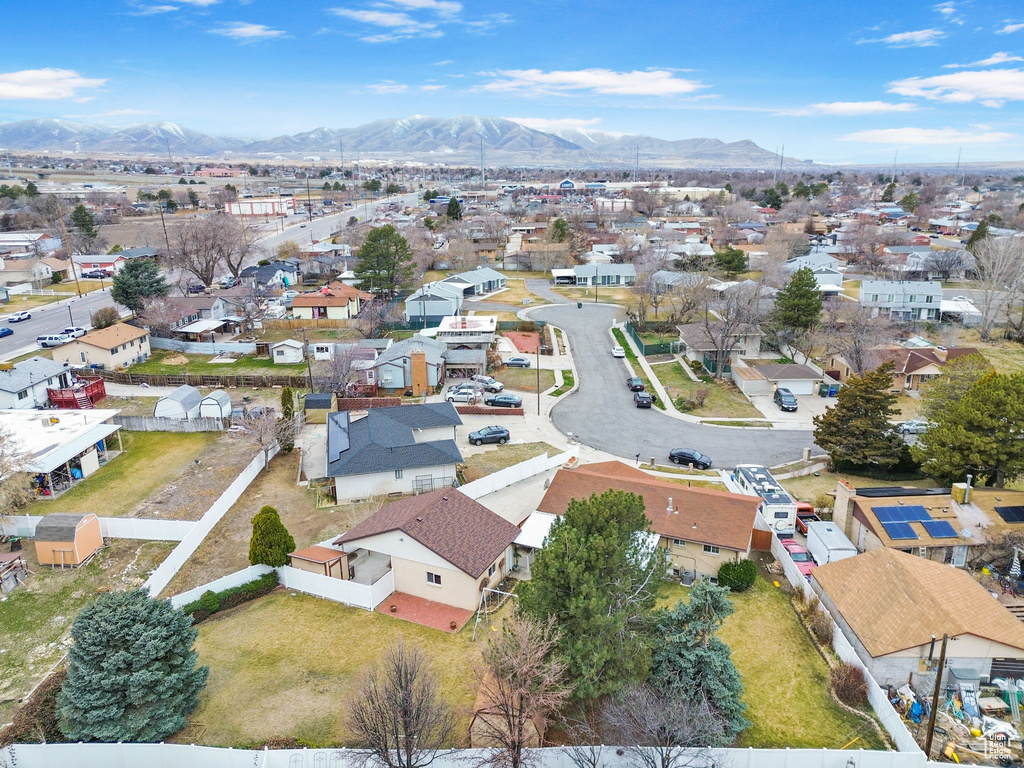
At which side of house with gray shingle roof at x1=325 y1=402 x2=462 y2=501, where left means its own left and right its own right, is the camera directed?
right

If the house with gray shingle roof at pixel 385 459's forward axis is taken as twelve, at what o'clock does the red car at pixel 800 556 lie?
The red car is roughly at 1 o'clock from the house with gray shingle roof.

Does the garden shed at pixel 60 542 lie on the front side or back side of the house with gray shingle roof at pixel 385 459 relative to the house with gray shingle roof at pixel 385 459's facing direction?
on the back side

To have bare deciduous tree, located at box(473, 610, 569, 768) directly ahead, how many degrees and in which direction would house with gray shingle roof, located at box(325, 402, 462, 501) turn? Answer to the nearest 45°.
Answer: approximately 90° to its right

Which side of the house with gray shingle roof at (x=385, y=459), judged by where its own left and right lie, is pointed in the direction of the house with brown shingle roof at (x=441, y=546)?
right

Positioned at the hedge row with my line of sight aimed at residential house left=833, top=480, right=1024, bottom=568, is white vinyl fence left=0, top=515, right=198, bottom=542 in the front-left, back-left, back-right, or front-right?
back-left

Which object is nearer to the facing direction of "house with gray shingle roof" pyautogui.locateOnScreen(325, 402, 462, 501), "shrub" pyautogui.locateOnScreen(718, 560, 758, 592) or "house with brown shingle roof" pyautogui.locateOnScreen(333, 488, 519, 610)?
the shrub

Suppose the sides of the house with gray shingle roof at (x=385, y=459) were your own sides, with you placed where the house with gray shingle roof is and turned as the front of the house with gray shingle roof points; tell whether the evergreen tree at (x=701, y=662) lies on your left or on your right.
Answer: on your right

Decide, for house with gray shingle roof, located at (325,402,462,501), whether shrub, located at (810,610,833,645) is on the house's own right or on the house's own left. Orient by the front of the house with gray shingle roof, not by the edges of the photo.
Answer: on the house's own right

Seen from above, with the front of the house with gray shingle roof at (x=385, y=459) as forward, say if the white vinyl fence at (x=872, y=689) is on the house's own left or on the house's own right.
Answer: on the house's own right
